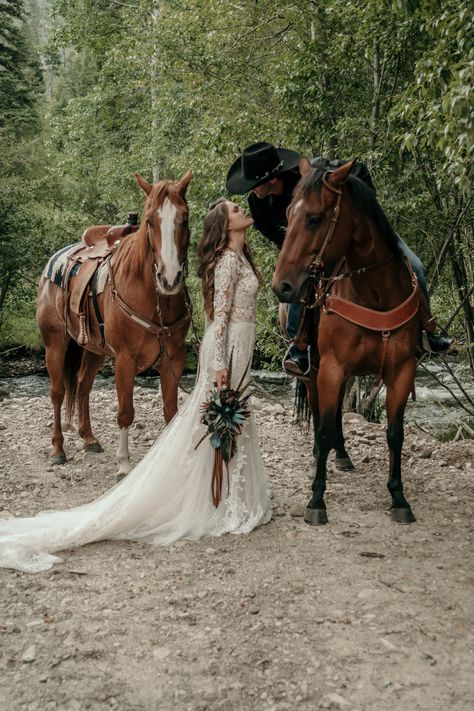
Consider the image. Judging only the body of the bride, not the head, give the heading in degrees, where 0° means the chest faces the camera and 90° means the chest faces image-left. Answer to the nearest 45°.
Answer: approximately 270°

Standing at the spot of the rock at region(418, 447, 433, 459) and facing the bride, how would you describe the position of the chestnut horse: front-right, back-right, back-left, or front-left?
front-right

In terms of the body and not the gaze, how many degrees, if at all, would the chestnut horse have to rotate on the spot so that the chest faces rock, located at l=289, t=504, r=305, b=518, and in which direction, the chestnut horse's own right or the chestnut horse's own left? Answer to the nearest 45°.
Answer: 0° — it already faces it

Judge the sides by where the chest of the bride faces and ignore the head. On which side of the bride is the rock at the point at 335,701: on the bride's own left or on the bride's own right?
on the bride's own right

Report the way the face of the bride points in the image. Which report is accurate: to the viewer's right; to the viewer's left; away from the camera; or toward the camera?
to the viewer's right

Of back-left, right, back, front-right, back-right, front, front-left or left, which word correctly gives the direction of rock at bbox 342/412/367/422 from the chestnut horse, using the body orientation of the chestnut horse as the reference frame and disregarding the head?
left

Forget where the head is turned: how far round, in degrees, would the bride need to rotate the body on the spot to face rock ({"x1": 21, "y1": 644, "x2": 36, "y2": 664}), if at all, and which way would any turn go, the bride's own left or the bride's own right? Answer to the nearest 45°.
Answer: approximately 135° to the bride's own right

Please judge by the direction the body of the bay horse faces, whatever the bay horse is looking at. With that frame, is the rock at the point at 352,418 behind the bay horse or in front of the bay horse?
behind

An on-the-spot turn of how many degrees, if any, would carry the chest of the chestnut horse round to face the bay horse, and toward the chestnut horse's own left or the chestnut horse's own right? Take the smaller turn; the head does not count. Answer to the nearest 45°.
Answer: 0° — it already faces it

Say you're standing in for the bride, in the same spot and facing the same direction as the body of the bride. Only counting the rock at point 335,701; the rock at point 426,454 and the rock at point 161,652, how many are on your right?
2

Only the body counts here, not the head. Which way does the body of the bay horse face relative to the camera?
toward the camera

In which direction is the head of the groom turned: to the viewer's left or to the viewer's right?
to the viewer's left

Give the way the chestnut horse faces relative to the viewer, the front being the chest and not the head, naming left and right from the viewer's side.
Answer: facing the viewer and to the right of the viewer

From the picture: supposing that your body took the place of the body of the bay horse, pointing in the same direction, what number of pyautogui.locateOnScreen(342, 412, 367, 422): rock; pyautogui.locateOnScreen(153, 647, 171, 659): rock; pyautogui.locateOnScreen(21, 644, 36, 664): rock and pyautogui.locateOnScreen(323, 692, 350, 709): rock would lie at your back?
1
